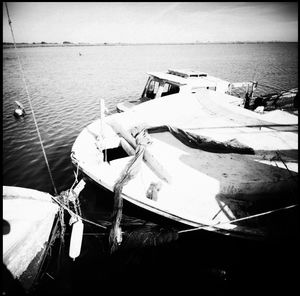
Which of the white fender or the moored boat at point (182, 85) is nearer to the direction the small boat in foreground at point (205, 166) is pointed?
the white fender

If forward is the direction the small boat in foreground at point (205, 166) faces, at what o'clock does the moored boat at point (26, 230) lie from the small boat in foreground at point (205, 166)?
The moored boat is roughly at 11 o'clock from the small boat in foreground.

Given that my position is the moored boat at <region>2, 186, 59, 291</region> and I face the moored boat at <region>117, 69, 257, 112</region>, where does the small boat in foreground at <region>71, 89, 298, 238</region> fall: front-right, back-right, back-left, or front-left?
front-right

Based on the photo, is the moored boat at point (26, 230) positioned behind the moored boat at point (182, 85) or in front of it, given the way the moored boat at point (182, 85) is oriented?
in front

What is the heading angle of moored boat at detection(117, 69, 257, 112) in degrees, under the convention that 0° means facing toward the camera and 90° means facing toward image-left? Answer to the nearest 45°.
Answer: approximately 45°

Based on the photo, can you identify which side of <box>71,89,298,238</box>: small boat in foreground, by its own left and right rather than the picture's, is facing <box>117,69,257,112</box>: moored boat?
right

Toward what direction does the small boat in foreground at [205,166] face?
to the viewer's left

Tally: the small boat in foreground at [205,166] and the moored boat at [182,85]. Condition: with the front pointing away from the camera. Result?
0

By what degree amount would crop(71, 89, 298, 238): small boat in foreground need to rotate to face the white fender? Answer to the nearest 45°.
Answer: approximately 45° to its left
